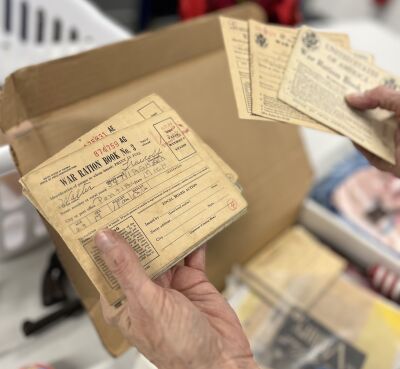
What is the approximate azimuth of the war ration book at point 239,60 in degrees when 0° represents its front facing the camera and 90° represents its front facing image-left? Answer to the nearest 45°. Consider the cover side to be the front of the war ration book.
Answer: approximately 0°

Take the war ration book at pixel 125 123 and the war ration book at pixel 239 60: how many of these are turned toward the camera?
2

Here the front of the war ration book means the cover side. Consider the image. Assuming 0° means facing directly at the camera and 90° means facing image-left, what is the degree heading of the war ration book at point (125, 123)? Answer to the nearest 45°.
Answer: approximately 0°

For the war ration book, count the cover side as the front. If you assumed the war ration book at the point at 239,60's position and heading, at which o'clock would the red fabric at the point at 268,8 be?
The red fabric is roughly at 6 o'clock from the war ration book.

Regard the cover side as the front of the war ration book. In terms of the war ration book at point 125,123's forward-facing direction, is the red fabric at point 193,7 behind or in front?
behind

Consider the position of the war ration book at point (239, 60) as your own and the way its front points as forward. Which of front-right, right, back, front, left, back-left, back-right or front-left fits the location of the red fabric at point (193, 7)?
back
